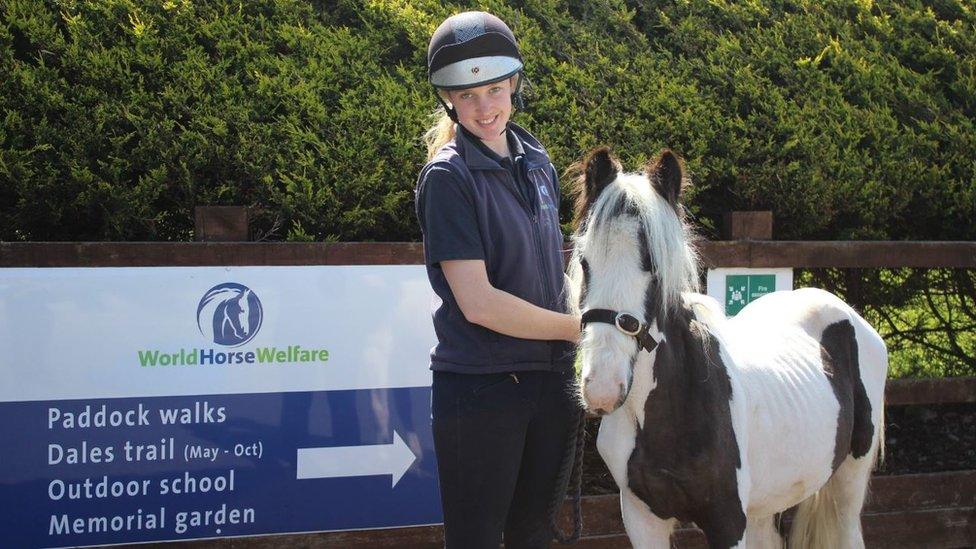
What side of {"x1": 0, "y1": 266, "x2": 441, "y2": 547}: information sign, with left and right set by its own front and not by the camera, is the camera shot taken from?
front

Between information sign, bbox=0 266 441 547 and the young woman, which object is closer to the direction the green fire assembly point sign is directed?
the young woman

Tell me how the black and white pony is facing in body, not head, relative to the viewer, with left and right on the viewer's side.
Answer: facing the viewer and to the left of the viewer

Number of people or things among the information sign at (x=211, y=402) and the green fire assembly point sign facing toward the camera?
2

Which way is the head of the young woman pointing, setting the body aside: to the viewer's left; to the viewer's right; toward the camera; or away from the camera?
toward the camera

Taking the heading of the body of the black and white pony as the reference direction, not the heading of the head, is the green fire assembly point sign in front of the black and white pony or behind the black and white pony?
behind

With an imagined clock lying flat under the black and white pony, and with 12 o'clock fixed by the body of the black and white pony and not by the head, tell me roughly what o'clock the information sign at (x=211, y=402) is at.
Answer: The information sign is roughly at 2 o'clock from the black and white pony.

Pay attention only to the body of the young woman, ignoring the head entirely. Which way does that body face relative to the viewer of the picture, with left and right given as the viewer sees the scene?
facing the viewer and to the right of the viewer

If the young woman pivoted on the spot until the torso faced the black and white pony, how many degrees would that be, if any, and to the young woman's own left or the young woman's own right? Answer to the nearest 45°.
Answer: approximately 90° to the young woman's own left

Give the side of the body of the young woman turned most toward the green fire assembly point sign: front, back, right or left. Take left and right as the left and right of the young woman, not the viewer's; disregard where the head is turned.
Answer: left

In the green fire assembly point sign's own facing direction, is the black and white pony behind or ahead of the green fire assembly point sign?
ahead
